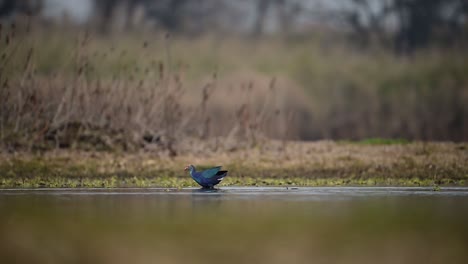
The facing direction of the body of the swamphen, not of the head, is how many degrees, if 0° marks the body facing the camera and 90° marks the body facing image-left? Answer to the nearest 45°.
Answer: approximately 90°
